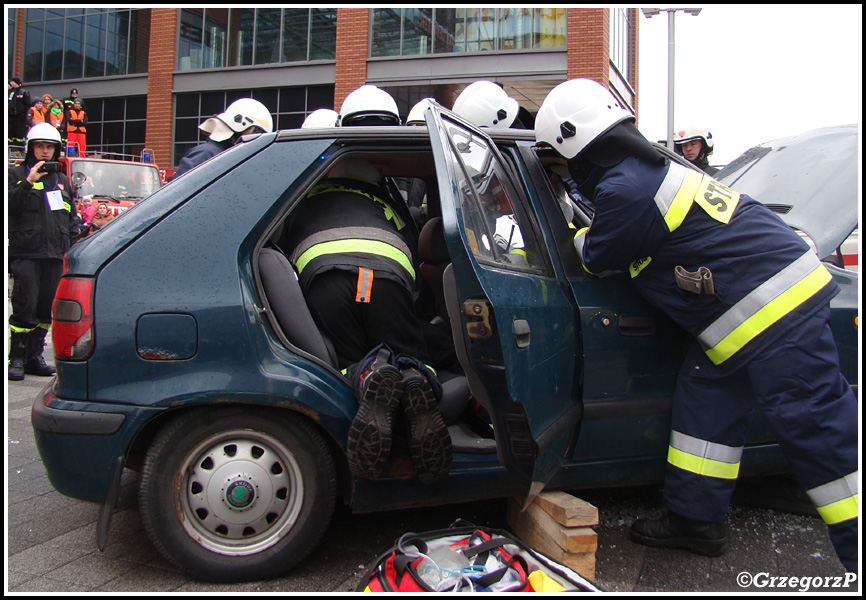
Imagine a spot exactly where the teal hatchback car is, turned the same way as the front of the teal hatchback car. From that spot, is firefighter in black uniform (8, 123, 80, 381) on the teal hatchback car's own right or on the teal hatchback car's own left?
on the teal hatchback car's own left

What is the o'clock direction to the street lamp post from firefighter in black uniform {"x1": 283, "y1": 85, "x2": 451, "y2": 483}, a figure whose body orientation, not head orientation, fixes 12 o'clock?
The street lamp post is roughly at 1 o'clock from the firefighter in black uniform.

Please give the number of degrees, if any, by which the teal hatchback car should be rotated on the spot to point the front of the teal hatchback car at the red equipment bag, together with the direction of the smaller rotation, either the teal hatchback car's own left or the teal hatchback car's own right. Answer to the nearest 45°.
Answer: approximately 45° to the teal hatchback car's own right

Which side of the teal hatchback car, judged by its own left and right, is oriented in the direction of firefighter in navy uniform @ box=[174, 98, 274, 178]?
left

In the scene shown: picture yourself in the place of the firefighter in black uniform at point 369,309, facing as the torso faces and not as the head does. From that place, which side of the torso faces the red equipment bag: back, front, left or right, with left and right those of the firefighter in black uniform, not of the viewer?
back

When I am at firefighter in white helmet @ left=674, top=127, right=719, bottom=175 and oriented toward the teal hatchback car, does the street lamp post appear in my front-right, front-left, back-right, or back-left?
back-right

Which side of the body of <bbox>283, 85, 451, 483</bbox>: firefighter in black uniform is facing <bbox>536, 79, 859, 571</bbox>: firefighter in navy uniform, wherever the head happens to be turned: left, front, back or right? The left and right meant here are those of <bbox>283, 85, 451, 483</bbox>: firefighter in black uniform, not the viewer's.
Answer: right

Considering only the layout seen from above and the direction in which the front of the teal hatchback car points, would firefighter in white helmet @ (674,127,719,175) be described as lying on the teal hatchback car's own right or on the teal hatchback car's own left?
on the teal hatchback car's own left

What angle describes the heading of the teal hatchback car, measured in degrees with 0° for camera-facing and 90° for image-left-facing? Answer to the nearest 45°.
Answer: approximately 270°

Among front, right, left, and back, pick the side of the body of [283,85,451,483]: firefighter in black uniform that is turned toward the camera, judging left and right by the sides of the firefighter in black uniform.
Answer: back

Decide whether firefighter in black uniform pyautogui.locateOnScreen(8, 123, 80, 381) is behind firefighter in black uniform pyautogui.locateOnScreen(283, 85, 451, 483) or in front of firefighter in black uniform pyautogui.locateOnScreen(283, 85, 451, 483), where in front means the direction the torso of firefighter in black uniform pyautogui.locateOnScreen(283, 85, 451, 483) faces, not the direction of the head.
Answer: in front

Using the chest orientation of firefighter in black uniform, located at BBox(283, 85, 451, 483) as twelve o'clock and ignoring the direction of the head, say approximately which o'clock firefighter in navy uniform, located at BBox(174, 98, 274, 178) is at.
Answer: firefighter in navy uniform, located at BBox(174, 98, 274, 178) is roughly at 11 o'clock from firefighter in black uniform, located at BBox(283, 85, 451, 483).

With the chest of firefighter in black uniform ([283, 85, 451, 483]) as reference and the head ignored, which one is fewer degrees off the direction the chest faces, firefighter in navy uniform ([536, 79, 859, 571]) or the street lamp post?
the street lamp post

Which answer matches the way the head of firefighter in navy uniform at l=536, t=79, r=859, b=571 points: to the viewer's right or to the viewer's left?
to the viewer's left
